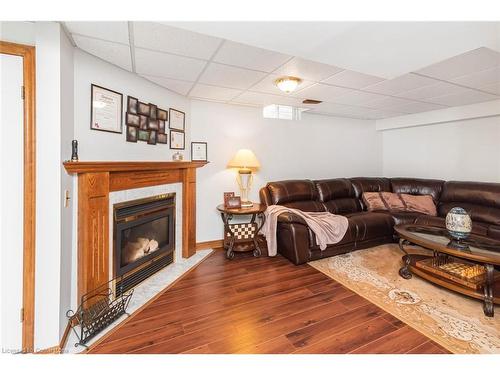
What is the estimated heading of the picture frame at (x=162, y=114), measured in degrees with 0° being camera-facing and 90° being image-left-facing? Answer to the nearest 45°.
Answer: approximately 315°

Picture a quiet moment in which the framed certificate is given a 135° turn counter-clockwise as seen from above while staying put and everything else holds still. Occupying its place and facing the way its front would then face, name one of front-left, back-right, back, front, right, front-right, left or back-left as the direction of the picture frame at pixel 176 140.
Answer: front-right

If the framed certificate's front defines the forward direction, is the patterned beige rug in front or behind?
in front

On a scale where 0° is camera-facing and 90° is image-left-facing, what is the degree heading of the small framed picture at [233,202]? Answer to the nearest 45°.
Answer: approximately 0°

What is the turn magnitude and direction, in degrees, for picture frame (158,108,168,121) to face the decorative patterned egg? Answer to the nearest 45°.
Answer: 0° — it already faces it

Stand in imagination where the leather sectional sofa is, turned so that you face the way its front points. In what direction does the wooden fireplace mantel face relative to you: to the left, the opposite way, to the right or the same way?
to the left

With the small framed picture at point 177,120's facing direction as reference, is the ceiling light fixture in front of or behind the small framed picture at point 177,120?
in front

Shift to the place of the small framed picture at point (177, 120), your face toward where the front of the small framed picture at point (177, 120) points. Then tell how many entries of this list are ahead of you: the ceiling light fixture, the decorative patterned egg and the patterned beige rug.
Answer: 3

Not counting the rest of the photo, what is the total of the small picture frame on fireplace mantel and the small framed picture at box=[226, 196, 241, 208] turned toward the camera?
2

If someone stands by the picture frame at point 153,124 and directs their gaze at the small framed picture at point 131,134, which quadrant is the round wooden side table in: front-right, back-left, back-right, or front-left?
back-left

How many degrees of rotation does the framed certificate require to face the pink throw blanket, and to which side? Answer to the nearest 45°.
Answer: approximately 45° to its left

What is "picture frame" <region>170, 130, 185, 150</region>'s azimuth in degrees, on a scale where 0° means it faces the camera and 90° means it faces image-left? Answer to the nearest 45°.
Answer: approximately 315°
